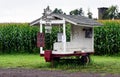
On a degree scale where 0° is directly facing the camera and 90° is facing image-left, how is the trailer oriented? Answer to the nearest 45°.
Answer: approximately 45°

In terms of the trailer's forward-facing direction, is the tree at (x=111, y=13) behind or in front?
behind
